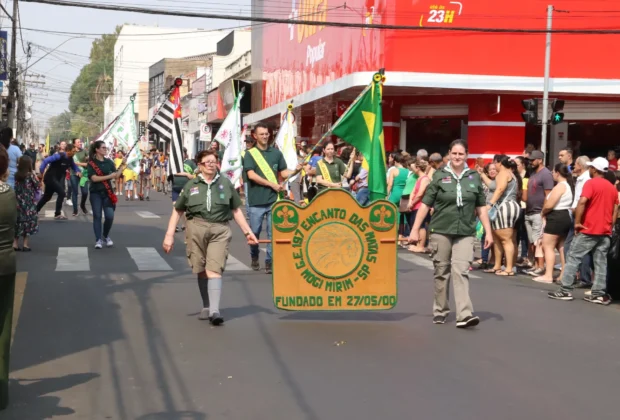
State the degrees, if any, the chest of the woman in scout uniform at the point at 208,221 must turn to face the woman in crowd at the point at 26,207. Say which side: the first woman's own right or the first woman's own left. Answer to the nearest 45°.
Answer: approximately 135° to the first woman's own right

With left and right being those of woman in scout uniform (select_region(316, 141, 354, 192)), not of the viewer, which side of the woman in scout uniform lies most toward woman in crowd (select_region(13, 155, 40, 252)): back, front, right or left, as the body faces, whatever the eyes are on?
right

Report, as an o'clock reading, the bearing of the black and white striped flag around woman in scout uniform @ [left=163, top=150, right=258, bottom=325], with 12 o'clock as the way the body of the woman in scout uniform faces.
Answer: The black and white striped flag is roughly at 6 o'clock from the woman in scout uniform.

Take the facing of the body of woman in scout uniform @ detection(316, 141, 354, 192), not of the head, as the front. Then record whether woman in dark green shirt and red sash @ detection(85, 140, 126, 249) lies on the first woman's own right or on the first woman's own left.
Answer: on the first woman's own right

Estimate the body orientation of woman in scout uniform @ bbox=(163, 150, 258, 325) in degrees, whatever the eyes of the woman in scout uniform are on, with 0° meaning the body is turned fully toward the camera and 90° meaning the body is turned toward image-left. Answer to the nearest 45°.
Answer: approximately 0°

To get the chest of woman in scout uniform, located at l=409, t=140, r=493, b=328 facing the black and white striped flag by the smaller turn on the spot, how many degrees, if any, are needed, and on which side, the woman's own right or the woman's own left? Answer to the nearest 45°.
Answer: approximately 135° to the woman's own right
